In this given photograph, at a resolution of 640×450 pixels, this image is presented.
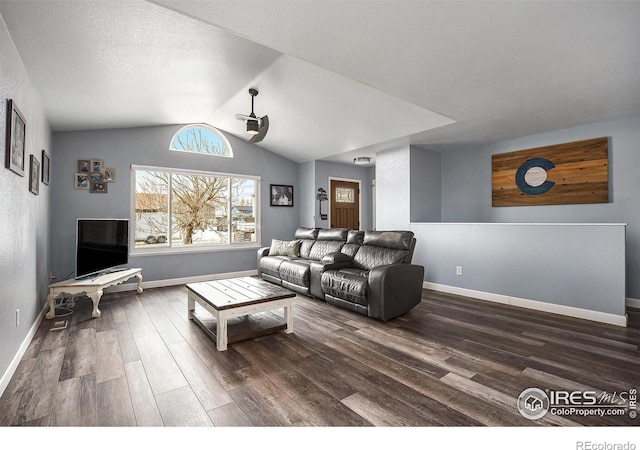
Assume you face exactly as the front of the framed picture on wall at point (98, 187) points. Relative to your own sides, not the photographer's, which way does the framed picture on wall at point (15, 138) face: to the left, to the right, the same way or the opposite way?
to the left

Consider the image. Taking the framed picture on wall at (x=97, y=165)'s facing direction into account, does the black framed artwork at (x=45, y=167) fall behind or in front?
in front

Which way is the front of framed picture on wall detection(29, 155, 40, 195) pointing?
to the viewer's right

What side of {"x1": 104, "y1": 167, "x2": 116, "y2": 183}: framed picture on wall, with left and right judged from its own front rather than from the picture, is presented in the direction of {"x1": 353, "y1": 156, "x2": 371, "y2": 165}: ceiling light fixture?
left

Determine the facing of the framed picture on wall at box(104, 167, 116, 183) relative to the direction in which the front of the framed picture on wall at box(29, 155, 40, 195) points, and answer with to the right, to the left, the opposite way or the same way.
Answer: to the right

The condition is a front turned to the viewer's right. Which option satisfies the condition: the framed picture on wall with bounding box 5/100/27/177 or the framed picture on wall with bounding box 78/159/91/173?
the framed picture on wall with bounding box 5/100/27/177

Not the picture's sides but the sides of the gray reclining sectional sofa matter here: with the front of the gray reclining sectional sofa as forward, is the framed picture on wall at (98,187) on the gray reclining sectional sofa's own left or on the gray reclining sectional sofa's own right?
on the gray reclining sectional sofa's own right

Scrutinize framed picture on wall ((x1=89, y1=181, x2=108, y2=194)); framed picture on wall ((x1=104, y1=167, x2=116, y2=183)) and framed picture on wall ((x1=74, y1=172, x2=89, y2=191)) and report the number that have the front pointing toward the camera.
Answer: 3

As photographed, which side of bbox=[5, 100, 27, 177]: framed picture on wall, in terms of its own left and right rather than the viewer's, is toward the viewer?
right

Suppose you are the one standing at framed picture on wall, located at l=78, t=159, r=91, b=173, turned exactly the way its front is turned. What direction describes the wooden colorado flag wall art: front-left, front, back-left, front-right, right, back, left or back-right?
front-left

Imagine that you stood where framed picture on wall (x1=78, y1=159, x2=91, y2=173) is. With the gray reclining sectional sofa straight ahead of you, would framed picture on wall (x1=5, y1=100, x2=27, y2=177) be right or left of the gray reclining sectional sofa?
right

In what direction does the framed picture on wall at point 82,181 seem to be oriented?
toward the camera

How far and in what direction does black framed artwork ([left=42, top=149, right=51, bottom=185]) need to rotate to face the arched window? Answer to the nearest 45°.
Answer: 0° — it already faces it

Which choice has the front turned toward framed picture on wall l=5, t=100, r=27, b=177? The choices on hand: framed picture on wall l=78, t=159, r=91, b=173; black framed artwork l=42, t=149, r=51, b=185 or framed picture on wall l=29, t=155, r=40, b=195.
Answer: framed picture on wall l=78, t=159, r=91, b=173

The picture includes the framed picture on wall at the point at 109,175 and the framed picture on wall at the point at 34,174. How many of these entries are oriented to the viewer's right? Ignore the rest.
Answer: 1
